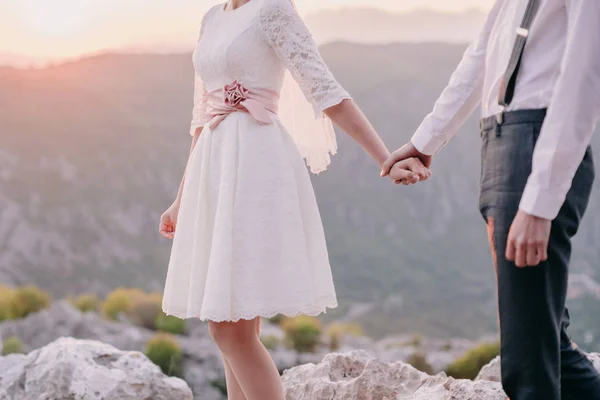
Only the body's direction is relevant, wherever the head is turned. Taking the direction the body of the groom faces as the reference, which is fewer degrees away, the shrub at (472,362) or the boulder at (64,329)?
the boulder

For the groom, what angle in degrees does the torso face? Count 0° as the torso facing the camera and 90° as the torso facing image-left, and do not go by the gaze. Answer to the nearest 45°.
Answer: approximately 90°

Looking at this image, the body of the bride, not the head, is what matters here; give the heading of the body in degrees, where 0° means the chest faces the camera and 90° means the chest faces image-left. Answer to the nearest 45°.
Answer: approximately 45°

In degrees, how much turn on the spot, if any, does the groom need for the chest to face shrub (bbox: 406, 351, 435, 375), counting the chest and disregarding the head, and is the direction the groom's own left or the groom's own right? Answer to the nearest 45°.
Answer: approximately 90° to the groom's own right

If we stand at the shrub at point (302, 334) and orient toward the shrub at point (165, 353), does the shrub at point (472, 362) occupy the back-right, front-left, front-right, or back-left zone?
back-left

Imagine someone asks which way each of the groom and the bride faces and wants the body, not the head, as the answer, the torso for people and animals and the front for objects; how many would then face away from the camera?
0

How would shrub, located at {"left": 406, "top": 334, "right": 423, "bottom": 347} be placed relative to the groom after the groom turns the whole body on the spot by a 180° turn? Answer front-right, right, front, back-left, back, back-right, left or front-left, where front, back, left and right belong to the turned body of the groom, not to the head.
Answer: left

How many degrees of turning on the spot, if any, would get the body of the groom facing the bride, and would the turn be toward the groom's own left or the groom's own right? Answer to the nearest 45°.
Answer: approximately 45° to the groom's own right

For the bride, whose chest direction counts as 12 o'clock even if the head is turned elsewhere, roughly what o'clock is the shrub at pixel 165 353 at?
The shrub is roughly at 4 o'clock from the bride.

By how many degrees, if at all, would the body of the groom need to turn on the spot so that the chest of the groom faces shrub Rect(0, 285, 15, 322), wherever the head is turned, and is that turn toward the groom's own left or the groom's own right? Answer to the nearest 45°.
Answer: approximately 45° to the groom's own right

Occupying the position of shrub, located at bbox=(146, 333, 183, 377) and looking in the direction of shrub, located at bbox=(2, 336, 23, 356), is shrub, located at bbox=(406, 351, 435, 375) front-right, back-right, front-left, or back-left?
back-right

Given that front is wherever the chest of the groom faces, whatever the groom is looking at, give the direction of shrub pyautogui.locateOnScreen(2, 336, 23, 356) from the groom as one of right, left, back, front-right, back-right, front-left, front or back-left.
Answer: front-right

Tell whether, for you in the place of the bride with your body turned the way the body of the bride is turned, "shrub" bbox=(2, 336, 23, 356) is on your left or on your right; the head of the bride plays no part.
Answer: on your right
